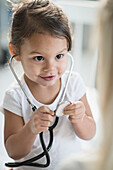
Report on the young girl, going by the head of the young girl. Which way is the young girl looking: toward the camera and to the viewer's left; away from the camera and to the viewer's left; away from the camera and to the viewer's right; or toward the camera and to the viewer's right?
toward the camera and to the viewer's right

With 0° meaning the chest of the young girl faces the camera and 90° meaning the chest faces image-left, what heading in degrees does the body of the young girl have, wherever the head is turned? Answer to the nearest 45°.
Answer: approximately 315°
